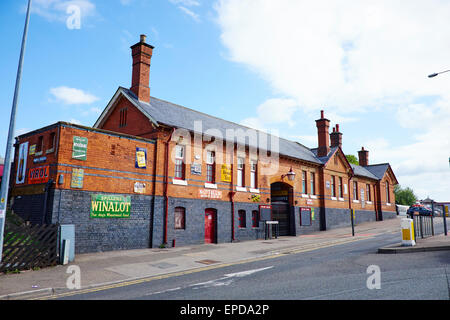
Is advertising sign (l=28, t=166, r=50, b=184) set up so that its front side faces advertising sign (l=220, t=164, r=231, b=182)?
no

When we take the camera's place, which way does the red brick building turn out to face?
facing the viewer and to the right of the viewer

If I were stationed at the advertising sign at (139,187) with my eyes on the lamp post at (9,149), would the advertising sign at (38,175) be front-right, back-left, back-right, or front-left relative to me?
front-right

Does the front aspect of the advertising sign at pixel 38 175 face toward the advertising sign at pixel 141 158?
no

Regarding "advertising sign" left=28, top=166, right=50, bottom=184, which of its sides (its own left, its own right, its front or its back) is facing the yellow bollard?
left

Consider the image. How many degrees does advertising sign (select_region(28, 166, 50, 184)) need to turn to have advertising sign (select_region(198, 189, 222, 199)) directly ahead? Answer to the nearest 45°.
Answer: approximately 135° to its left

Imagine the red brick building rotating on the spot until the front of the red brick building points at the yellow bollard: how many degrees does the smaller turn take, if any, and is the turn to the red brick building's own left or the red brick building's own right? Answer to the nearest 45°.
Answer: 0° — it already faces it

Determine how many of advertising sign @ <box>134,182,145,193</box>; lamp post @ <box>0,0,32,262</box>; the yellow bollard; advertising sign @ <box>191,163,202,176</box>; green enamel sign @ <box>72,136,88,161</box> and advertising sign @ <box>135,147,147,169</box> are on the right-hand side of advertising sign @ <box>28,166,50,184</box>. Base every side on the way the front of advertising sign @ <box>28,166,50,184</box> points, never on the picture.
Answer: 0

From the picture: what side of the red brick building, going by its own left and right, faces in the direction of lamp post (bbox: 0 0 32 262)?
right

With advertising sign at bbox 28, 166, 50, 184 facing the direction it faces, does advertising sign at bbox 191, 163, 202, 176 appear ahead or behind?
behind

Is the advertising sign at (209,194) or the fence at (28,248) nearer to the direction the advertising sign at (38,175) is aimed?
the fence

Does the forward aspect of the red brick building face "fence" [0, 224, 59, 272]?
no

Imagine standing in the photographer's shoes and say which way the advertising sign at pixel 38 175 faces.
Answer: facing the viewer and to the left of the viewer

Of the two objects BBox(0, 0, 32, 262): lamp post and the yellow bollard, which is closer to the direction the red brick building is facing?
the yellow bollard
